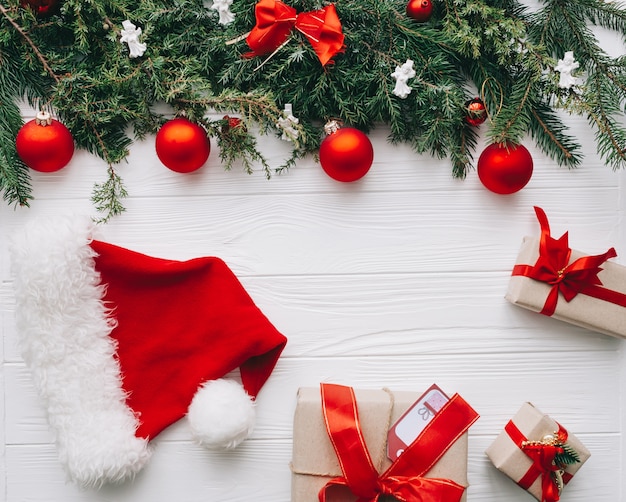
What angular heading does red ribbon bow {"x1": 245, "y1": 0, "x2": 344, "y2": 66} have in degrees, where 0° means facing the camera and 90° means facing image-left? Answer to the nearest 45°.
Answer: approximately 0°
